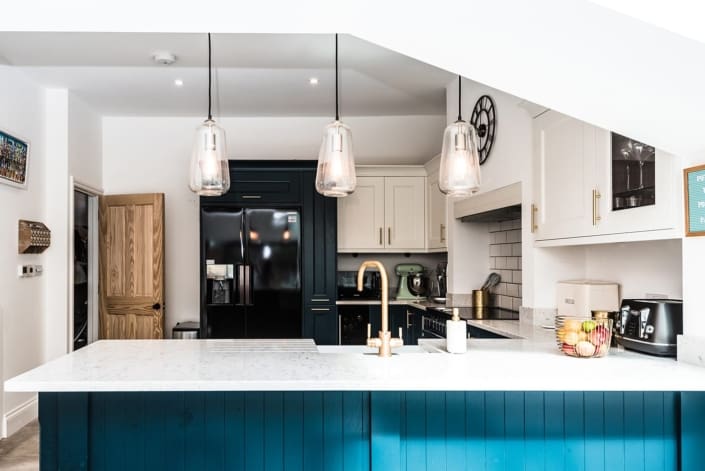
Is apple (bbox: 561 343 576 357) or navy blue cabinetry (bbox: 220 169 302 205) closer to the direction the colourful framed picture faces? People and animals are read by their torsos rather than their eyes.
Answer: the apple

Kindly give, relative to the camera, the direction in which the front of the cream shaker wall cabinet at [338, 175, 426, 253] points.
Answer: facing the viewer

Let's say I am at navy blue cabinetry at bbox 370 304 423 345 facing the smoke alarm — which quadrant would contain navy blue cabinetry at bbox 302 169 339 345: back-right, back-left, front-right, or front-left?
front-right

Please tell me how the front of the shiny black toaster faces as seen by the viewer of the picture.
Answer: facing the viewer and to the left of the viewer

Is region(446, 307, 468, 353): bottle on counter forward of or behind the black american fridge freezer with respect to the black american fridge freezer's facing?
forward

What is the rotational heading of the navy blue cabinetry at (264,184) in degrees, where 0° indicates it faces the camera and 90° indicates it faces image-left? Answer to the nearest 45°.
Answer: approximately 0°

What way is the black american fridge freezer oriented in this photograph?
toward the camera

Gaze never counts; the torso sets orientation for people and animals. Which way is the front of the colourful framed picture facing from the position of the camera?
facing the viewer and to the right of the viewer

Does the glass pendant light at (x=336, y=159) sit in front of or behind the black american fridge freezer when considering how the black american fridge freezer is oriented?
in front

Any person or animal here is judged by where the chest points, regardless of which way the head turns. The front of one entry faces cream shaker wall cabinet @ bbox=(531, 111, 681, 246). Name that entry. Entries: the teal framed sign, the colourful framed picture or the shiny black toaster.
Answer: the colourful framed picture

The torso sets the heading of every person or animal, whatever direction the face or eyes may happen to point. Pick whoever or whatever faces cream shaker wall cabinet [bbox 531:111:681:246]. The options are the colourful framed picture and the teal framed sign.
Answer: the colourful framed picture

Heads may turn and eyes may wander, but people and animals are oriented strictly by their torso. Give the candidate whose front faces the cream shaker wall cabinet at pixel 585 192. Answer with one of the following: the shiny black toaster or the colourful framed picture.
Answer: the colourful framed picture

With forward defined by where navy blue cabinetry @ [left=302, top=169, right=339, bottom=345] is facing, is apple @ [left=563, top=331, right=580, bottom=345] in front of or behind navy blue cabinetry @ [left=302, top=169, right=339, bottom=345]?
in front

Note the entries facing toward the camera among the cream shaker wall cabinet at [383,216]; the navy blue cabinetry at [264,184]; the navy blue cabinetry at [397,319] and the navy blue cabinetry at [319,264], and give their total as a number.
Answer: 4
